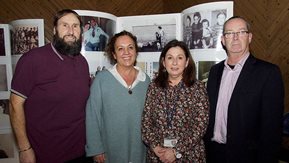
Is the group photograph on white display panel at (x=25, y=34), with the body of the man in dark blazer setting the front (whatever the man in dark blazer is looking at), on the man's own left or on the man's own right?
on the man's own right

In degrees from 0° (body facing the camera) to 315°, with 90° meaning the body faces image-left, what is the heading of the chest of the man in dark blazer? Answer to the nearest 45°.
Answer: approximately 45°

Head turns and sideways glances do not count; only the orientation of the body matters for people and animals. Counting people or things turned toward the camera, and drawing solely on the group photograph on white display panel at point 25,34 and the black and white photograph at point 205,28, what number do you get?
2

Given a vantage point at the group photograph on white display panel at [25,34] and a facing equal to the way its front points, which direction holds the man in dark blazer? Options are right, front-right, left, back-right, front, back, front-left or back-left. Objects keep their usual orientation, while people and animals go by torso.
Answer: front-left

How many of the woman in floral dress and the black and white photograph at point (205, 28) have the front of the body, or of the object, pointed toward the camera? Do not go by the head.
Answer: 2

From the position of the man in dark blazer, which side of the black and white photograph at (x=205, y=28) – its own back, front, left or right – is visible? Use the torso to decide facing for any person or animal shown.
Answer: front

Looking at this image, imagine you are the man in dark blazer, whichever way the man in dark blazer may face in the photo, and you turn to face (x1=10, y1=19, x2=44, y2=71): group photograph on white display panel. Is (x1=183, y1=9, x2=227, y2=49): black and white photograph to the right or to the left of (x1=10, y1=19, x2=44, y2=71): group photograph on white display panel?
right

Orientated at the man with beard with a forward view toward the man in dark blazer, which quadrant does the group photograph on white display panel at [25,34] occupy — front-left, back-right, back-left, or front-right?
back-left

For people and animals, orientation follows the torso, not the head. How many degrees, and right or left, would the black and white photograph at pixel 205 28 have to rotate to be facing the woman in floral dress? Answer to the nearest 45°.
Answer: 0° — it already faces them

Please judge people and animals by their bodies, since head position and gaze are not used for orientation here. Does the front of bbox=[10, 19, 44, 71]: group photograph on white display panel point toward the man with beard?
yes
